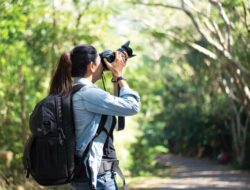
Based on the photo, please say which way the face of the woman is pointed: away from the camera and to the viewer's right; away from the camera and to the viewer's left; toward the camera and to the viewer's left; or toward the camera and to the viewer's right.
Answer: away from the camera and to the viewer's right

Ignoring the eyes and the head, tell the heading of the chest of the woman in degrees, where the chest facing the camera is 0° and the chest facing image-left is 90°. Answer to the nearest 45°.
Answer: approximately 270°
